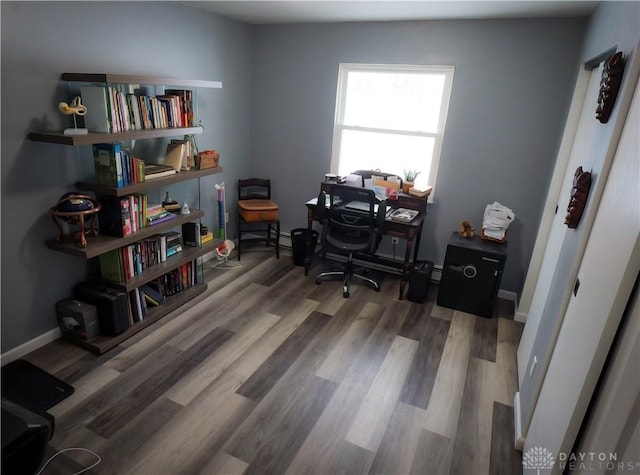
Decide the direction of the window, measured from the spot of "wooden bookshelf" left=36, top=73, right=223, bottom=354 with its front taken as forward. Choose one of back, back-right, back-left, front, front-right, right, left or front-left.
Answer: front-left

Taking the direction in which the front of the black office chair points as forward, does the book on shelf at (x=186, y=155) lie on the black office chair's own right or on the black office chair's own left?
on the black office chair's own left

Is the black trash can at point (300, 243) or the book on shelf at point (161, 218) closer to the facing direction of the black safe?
the book on shelf

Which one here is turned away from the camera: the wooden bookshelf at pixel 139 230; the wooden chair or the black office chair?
the black office chair

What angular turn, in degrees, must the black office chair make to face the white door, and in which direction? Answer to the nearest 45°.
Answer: approximately 135° to its right

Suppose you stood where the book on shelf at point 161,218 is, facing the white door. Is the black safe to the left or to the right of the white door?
left

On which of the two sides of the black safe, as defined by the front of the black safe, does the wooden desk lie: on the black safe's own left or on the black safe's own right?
on the black safe's own right

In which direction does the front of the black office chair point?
away from the camera

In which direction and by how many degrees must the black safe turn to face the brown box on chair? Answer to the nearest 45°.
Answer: approximately 90° to its right

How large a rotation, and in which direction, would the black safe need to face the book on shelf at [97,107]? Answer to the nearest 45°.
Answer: approximately 45° to its right
